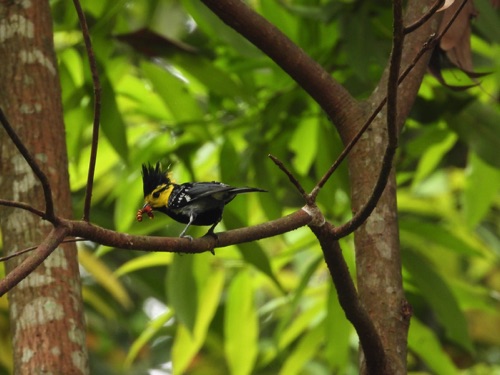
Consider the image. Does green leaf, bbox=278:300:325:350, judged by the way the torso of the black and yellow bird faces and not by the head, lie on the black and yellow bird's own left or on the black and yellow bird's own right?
on the black and yellow bird's own right

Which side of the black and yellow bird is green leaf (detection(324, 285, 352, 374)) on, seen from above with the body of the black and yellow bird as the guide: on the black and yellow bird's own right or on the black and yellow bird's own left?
on the black and yellow bird's own right

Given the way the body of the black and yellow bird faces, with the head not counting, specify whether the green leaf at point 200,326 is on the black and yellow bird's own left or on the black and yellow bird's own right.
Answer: on the black and yellow bird's own right

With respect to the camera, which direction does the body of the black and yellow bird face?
to the viewer's left

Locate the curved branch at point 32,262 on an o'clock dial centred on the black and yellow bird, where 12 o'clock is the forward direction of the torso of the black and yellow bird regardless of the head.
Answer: The curved branch is roughly at 12 o'clock from the black and yellow bird.

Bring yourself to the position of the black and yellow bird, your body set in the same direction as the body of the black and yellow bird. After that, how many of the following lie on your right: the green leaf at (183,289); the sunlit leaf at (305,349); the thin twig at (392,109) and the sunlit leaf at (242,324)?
3

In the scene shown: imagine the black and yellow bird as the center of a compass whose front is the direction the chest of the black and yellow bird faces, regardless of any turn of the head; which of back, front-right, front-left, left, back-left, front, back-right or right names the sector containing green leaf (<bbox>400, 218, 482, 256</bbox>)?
back-right
